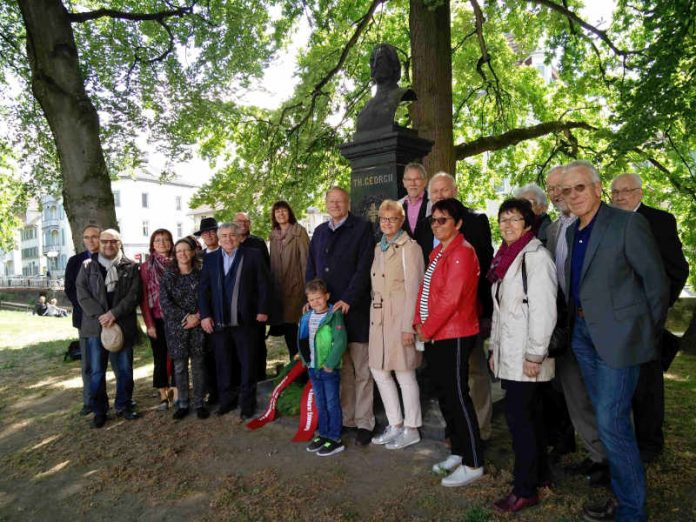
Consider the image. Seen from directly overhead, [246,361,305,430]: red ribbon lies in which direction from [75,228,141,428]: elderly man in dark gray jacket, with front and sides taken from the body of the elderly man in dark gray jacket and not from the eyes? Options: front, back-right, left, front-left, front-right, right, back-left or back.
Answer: front-left

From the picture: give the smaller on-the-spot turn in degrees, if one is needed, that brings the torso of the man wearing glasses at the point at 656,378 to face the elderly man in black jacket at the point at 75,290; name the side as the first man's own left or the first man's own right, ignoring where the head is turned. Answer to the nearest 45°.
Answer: approximately 45° to the first man's own right

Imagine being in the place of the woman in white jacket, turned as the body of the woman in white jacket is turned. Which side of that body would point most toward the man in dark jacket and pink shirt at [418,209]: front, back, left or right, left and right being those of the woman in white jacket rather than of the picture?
right

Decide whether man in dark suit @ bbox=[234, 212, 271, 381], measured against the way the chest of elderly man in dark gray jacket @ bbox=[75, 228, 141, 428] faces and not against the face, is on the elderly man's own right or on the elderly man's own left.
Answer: on the elderly man's own left

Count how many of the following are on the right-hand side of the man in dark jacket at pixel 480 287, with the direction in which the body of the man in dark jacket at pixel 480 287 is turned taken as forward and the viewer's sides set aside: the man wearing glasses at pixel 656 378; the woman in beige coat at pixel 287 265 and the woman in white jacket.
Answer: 1

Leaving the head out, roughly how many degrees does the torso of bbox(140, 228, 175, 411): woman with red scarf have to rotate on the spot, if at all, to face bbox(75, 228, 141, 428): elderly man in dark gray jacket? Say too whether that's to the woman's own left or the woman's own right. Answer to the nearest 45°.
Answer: approximately 90° to the woman's own right

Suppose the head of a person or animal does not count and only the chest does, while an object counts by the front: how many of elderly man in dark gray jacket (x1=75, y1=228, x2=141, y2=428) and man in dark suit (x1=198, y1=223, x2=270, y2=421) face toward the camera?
2

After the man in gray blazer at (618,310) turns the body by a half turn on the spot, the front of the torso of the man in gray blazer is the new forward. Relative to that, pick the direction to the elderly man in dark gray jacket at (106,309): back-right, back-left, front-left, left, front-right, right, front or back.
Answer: back-left

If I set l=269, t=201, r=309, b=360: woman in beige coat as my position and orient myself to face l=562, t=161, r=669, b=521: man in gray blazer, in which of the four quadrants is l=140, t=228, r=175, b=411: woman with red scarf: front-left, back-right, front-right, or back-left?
back-right

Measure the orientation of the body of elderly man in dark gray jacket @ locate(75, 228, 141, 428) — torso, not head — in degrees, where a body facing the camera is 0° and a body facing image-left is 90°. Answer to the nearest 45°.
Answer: approximately 0°
